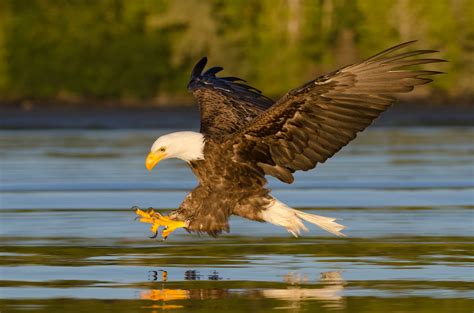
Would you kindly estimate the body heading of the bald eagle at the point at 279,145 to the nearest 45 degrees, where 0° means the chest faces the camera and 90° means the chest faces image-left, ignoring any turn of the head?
approximately 90°
